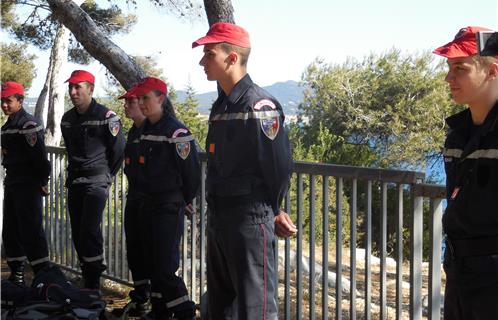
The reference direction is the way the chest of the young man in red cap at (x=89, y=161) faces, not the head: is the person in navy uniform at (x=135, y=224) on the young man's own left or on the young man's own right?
on the young man's own left

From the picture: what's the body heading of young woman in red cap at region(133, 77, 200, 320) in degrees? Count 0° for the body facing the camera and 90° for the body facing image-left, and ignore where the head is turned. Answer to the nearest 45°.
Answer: approximately 45°

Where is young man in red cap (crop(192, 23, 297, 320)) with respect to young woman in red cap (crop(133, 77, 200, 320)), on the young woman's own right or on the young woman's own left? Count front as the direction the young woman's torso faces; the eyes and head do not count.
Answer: on the young woman's own left

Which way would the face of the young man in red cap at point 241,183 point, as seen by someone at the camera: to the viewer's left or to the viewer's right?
to the viewer's left

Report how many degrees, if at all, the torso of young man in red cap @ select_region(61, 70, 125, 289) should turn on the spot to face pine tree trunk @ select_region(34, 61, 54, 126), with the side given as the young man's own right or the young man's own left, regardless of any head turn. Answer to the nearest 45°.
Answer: approximately 135° to the young man's own right

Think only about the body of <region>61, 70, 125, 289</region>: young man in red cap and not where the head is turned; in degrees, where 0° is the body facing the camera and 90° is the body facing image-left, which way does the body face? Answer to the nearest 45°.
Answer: approximately 45°

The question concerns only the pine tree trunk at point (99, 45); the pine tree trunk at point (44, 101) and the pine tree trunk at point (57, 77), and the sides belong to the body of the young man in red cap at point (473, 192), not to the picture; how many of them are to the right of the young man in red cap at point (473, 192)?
3

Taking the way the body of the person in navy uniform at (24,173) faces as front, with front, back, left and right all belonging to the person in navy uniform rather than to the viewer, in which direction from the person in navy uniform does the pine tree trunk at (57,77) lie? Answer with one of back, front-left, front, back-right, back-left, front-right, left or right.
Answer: back-right

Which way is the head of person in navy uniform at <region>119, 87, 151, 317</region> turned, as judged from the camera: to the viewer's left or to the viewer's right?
to the viewer's left

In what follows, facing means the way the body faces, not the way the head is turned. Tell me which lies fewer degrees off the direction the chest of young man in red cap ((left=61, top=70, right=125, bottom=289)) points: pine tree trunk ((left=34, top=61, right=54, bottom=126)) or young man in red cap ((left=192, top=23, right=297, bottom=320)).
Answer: the young man in red cap
